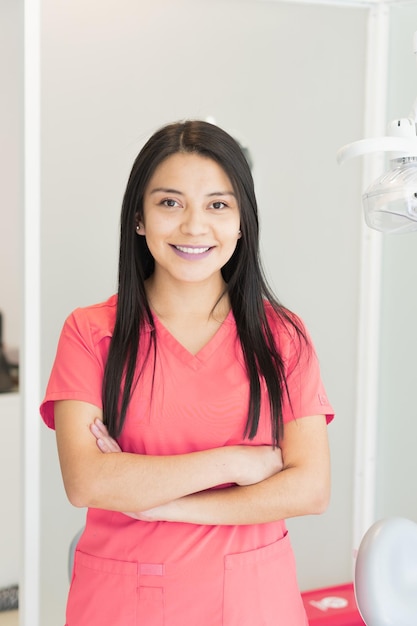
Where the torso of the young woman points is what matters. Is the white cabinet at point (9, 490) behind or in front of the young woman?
behind

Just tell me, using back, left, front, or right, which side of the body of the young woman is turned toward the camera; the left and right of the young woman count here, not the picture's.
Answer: front

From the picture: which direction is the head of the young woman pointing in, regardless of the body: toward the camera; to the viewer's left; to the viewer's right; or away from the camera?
toward the camera

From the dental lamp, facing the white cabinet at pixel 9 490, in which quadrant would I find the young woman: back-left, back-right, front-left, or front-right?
front-left
